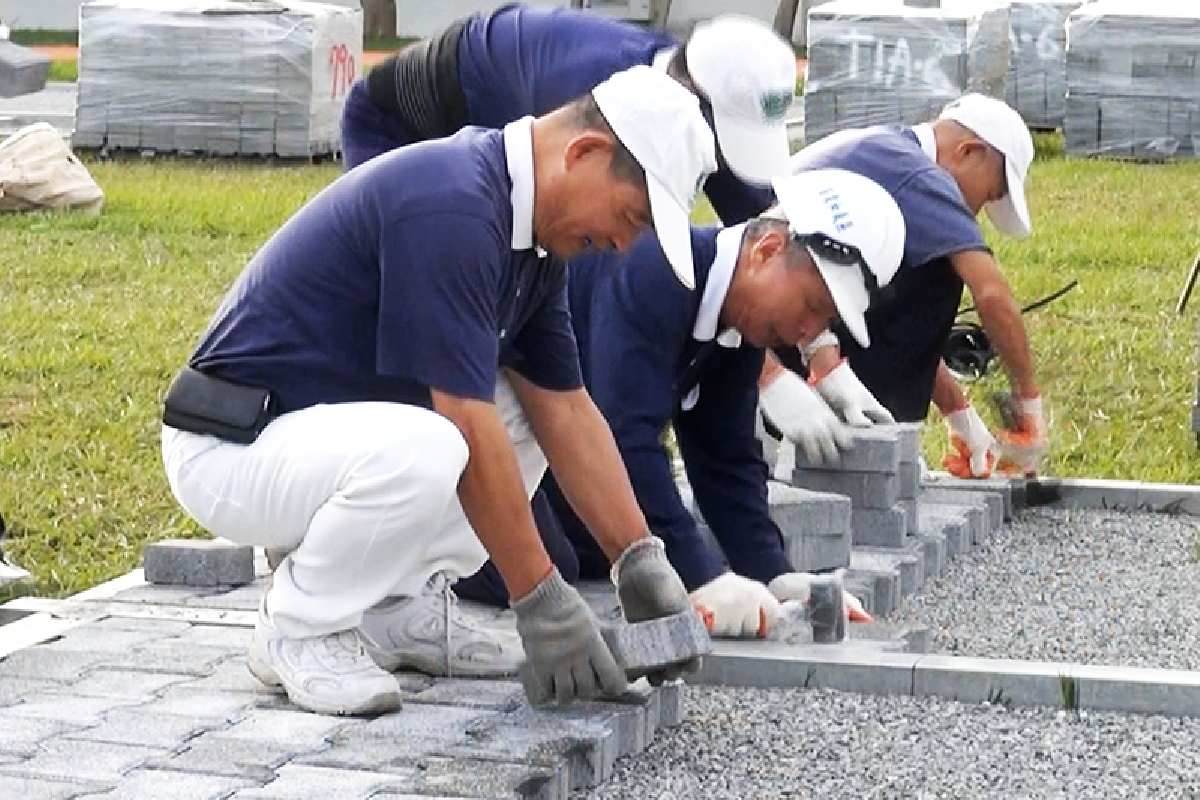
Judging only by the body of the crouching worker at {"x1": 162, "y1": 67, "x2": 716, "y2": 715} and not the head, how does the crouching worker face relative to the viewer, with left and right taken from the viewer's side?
facing to the right of the viewer

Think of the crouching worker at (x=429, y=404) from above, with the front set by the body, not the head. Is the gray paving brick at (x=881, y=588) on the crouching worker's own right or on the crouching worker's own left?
on the crouching worker's own left

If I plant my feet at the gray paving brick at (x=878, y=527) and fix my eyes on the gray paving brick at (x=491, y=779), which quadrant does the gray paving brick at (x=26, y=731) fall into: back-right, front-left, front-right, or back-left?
front-right

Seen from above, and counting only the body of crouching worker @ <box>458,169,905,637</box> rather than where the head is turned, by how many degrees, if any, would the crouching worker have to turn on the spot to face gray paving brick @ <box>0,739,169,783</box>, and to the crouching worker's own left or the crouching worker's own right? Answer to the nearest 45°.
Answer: approximately 90° to the crouching worker's own right

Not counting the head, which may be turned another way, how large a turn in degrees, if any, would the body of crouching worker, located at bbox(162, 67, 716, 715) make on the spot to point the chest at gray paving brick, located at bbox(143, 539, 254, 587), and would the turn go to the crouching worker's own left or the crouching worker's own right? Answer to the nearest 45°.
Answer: approximately 135° to the crouching worker's own left

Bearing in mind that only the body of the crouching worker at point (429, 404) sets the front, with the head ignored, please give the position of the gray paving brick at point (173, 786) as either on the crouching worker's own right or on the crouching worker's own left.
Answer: on the crouching worker's own right

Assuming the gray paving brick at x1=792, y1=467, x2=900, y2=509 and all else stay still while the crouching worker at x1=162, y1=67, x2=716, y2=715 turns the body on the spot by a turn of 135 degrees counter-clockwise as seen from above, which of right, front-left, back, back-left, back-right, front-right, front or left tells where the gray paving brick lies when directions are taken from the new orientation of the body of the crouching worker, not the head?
right

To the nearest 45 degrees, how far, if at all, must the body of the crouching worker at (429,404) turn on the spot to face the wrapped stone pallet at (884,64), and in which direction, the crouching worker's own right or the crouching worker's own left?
approximately 90° to the crouching worker's own left

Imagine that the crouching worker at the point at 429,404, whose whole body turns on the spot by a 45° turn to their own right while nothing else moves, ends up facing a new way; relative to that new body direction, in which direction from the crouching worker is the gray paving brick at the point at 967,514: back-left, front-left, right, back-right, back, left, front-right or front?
left

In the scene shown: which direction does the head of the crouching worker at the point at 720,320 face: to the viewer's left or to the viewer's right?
to the viewer's right

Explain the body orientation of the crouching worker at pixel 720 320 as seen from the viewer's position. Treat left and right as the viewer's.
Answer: facing the viewer and to the right of the viewer

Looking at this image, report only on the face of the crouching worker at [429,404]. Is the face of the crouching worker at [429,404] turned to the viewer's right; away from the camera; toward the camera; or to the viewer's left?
to the viewer's right

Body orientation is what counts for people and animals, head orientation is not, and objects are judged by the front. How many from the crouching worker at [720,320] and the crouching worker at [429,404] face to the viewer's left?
0

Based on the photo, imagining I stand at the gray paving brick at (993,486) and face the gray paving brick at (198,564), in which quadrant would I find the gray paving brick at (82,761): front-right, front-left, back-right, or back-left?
front-left

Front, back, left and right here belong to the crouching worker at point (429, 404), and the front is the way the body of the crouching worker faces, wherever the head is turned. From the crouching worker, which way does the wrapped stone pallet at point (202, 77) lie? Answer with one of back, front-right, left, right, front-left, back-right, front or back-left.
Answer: left
